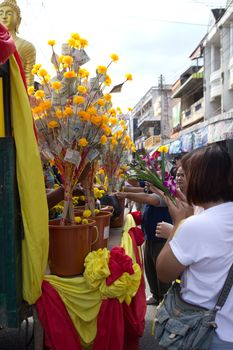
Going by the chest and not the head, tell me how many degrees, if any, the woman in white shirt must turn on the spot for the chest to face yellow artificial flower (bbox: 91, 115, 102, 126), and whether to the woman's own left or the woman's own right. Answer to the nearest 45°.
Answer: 0° — they already face it

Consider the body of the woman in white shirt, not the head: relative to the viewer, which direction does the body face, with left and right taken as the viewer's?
facing away from the viewer and to the left of the viewer

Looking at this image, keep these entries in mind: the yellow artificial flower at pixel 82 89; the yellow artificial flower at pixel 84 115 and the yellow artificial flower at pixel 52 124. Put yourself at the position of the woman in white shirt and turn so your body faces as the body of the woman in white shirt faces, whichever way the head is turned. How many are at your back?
0

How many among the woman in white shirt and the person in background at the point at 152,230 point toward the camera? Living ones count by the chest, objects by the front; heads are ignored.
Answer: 0

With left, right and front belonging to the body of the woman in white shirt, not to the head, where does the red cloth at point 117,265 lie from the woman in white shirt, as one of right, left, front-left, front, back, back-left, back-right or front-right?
front

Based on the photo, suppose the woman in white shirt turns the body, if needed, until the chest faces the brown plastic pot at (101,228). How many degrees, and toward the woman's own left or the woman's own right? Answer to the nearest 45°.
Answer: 0° — they already face it

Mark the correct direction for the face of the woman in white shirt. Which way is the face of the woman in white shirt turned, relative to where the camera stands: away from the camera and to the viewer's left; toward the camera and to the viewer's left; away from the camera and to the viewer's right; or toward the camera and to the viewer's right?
away from the camera and to the viewer's left

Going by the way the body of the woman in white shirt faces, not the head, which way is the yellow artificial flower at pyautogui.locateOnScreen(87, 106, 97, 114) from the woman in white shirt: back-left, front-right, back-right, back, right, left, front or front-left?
front

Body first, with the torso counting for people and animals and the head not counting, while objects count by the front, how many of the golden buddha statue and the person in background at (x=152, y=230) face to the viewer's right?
0

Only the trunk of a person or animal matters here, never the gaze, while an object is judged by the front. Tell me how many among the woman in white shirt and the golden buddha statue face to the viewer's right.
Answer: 0

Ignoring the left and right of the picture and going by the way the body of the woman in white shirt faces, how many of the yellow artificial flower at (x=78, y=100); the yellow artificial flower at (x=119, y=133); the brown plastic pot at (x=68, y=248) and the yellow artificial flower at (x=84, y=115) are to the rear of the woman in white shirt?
0

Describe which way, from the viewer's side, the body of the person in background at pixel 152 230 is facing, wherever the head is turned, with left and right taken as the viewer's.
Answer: facing to the left of the viewer

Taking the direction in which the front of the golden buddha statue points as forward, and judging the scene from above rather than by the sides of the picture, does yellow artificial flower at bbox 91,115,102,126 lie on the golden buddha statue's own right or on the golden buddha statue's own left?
on the golden buddha statue's own left

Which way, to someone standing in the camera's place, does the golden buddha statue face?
facing the viewer and to the left of the viewer
